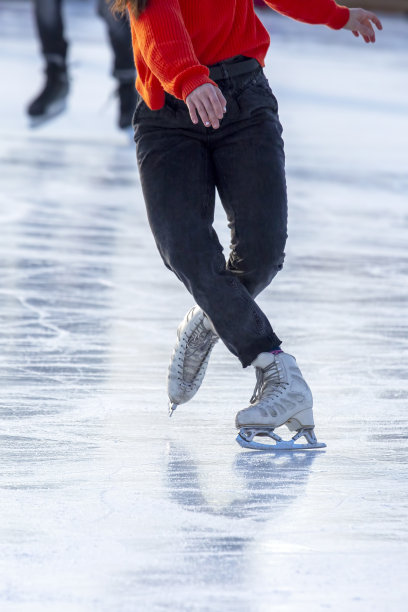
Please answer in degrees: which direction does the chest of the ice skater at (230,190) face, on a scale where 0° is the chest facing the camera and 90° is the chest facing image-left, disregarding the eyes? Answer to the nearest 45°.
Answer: approximately 0°

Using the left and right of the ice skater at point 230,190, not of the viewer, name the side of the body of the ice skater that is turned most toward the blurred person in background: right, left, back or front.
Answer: back
